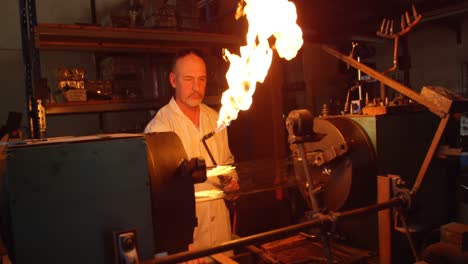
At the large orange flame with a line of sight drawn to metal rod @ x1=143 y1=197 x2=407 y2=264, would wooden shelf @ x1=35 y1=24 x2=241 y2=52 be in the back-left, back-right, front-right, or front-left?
back-right

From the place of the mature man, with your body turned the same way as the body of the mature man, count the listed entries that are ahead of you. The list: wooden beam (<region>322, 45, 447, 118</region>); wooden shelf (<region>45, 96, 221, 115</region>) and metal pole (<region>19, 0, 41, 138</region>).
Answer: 1

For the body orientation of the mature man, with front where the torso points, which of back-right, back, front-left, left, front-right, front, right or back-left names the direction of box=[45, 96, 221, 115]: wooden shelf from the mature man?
back

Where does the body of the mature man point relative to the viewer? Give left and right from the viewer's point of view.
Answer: facing the viewer and to the right of the viewer

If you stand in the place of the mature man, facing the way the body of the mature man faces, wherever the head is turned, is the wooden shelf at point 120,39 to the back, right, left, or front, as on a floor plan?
back

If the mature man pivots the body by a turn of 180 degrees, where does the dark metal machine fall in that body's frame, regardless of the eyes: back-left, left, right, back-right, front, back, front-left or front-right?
back-left
